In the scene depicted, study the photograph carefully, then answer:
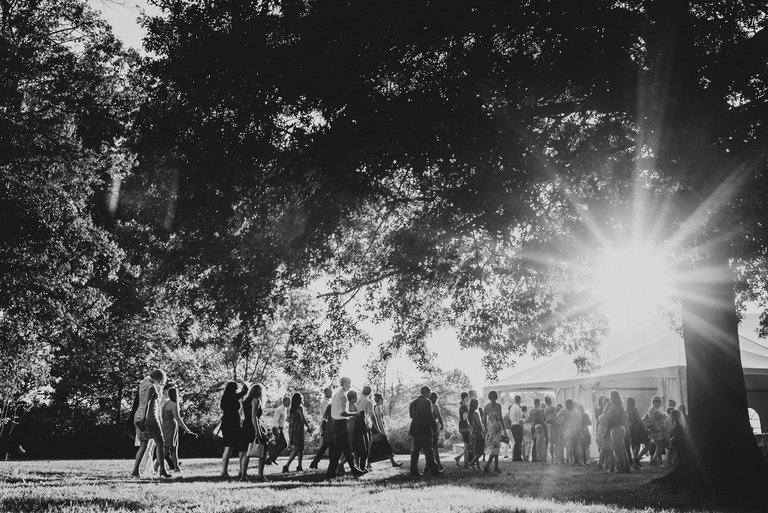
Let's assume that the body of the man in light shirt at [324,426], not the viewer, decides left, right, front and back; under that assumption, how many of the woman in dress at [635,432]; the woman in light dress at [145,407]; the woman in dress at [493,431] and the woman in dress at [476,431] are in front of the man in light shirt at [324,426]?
3

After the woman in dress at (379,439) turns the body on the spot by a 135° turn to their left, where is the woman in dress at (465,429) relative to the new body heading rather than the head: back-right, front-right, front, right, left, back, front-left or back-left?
back-right

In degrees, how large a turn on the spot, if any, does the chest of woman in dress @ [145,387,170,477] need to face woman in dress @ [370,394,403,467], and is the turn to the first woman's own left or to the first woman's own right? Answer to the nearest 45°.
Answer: approximately 45° to the first woman's own left

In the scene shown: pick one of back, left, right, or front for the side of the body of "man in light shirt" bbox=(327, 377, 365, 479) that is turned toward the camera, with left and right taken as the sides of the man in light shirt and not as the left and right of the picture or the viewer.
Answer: right

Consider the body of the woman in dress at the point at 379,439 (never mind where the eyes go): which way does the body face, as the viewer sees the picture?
to the viewer's right

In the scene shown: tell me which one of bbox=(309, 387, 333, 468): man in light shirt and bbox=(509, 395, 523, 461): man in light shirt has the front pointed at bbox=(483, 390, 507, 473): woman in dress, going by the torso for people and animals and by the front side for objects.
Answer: bbox=(309, 387, 333, 468): man in light shirt

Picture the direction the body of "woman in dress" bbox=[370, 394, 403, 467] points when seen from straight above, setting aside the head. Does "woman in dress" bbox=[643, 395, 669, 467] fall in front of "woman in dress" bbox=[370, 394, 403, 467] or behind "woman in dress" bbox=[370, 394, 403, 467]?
in front

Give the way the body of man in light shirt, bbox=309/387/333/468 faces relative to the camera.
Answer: to the viewer's right

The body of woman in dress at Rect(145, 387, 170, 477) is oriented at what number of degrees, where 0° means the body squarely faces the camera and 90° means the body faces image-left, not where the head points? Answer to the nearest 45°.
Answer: approximately 270°

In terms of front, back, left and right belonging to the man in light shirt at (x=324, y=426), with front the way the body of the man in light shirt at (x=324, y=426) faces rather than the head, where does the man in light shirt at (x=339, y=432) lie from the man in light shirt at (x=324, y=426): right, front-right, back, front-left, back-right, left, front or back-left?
right

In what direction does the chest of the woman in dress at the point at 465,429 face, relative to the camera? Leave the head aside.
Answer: to the viewer's right
